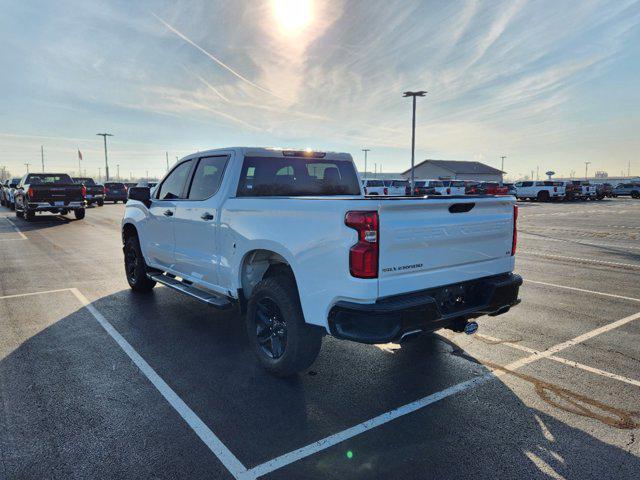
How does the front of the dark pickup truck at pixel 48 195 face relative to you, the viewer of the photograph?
facing away from the viewer

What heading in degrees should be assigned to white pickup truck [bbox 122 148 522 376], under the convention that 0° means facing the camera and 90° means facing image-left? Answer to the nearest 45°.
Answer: approximately 135°

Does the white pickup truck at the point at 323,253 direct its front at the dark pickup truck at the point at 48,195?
yes

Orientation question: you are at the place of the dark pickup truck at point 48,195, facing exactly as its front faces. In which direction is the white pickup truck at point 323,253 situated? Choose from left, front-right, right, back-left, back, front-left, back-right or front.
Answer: back

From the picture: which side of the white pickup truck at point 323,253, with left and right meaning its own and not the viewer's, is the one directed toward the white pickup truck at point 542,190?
right

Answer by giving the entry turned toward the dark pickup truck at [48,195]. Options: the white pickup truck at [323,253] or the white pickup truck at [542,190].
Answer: the white pickup truck at [323,253]

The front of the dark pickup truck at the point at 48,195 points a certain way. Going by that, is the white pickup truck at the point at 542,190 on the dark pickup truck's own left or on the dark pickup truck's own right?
on the dark pickup truck's own right
